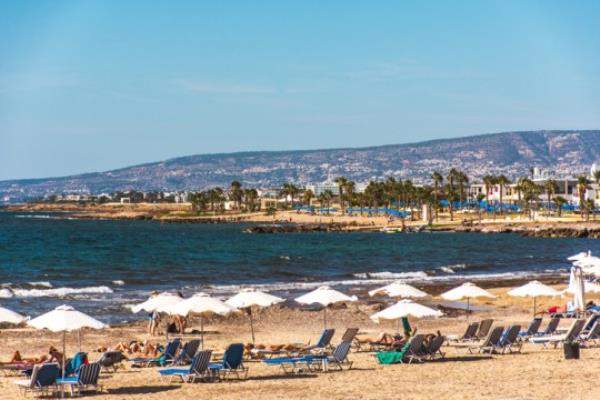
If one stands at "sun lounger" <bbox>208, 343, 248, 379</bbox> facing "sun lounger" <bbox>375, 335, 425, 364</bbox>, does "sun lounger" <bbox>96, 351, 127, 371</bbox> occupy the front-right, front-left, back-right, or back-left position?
back-left

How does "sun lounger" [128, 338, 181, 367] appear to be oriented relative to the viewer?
to the viewer's left

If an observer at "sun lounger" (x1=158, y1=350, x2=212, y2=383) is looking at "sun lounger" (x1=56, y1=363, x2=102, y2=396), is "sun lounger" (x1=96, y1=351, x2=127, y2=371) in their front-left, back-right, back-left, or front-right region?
front-right

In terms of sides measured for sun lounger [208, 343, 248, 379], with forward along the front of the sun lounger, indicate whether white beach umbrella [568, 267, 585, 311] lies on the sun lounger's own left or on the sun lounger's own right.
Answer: on the sun lounger's own right

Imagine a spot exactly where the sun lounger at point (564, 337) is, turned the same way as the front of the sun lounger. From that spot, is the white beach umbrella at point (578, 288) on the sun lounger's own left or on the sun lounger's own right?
on the sun lounger's own right

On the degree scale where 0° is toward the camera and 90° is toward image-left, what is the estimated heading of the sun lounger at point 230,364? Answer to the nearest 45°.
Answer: approximately 135°

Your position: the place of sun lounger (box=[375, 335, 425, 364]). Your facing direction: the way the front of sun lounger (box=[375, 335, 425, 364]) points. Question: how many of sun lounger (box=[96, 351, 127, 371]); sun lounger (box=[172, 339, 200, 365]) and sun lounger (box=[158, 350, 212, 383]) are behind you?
0

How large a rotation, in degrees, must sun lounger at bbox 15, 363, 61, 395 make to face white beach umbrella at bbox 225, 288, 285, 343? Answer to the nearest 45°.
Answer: approximately 90° to its right

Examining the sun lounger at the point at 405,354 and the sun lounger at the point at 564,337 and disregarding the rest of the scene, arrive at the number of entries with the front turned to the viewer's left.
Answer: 2

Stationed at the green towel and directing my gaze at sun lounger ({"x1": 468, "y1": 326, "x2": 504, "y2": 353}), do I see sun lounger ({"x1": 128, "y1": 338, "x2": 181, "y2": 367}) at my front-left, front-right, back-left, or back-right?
back-left

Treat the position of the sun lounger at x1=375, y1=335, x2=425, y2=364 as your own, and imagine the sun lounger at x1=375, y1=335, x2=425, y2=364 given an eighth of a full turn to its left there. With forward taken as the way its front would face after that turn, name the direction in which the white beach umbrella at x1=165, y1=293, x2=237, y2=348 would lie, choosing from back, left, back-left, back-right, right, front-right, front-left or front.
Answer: front-right

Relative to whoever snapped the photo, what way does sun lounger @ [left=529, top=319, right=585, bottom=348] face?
facing to the left of the viewer

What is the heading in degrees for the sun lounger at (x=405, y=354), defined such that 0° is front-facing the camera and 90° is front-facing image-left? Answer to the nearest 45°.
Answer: approximately 90°

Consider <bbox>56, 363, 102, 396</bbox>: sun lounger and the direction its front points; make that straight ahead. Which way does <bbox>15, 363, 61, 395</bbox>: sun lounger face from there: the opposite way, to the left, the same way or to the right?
the same way

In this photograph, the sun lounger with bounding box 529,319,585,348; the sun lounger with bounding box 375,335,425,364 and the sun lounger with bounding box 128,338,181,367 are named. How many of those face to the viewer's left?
3

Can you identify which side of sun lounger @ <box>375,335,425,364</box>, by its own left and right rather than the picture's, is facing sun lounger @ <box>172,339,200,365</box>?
front
